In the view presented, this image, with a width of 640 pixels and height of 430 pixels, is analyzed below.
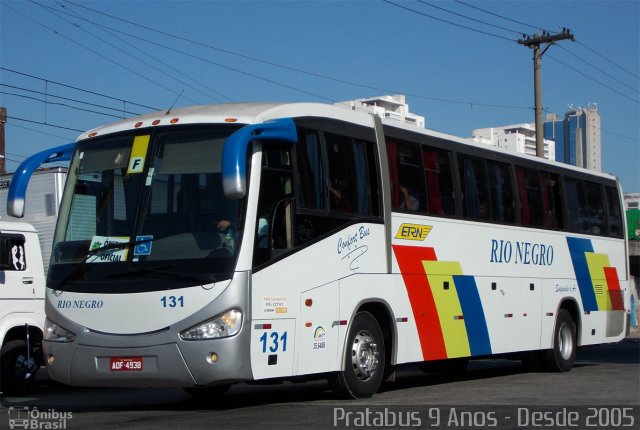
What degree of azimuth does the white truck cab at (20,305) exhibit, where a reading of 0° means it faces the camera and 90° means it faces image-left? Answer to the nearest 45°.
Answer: approximately 45°

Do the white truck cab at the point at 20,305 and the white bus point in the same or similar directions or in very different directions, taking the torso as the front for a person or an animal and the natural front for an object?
same or similar directions

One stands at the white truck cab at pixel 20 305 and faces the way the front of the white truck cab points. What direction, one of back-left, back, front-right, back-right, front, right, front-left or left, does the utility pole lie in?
back

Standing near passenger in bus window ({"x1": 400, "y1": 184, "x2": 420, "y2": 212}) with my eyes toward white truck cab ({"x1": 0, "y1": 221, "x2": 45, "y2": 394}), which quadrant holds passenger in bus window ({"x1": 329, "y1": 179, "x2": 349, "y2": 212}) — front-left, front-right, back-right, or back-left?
front-left

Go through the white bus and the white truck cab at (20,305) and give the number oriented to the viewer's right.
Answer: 0

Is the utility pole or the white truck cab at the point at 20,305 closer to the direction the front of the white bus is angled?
the white truck cab

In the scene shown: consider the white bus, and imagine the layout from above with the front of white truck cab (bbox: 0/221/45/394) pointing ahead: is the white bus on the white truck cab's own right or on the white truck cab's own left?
on the white truck cab's own left

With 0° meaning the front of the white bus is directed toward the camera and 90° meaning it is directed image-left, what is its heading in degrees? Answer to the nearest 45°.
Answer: approximately 45°

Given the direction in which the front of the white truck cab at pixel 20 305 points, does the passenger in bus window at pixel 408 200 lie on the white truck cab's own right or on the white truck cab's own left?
on the white truck cab's own left

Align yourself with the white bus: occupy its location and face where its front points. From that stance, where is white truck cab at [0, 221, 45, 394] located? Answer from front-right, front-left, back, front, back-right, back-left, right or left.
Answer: right
